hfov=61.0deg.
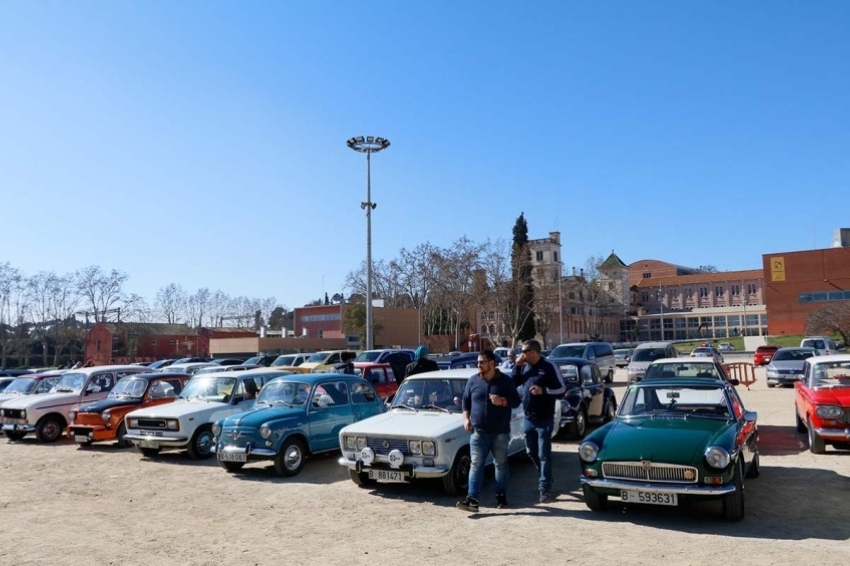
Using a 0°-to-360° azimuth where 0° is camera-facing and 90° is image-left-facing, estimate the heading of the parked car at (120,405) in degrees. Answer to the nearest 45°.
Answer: approximately 45°

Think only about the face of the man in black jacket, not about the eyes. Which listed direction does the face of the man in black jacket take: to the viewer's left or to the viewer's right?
to the viewer's left

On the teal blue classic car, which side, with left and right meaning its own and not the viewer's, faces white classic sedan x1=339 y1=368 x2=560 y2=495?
left

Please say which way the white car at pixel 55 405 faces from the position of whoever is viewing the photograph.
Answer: facing the viewer and to the left of the viewer

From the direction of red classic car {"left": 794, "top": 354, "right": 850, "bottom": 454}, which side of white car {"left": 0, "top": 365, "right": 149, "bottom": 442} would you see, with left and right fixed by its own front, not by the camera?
left

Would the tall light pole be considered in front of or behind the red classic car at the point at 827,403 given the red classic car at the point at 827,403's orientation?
behind

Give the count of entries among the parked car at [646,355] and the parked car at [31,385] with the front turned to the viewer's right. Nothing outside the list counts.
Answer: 0

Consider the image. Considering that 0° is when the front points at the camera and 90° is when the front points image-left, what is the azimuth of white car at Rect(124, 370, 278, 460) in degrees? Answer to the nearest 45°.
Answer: approximately 45°

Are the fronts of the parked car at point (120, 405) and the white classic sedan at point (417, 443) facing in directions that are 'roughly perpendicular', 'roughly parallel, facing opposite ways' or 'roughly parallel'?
roughly parallel

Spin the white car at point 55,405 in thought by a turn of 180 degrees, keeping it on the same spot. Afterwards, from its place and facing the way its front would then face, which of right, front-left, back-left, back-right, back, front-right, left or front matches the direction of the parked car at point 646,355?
front-right

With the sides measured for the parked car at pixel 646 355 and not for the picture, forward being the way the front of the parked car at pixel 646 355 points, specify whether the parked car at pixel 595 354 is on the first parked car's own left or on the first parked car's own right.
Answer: on the first parked car's own right
